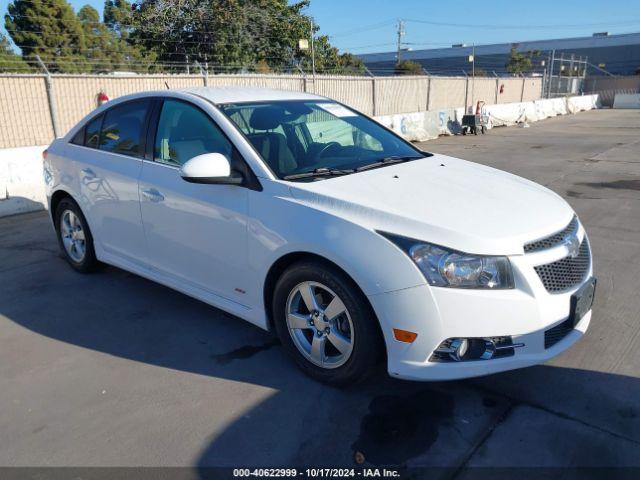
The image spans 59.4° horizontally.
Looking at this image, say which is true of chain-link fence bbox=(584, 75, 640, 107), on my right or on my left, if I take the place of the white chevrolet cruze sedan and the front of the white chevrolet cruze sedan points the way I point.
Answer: on my left

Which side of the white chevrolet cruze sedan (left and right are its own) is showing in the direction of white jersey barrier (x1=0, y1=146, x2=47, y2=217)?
back

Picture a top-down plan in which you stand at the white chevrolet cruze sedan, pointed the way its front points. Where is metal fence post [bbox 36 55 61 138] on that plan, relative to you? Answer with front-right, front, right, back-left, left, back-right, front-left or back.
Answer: back

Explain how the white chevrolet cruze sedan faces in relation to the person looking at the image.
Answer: facing the viewer and to the right of the viewer

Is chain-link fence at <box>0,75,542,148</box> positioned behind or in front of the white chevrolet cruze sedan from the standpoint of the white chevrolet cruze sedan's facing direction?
behind

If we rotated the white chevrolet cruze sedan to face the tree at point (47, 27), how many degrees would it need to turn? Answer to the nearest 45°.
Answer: approximately 180°

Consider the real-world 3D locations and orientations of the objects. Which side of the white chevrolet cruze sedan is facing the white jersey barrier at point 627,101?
left
